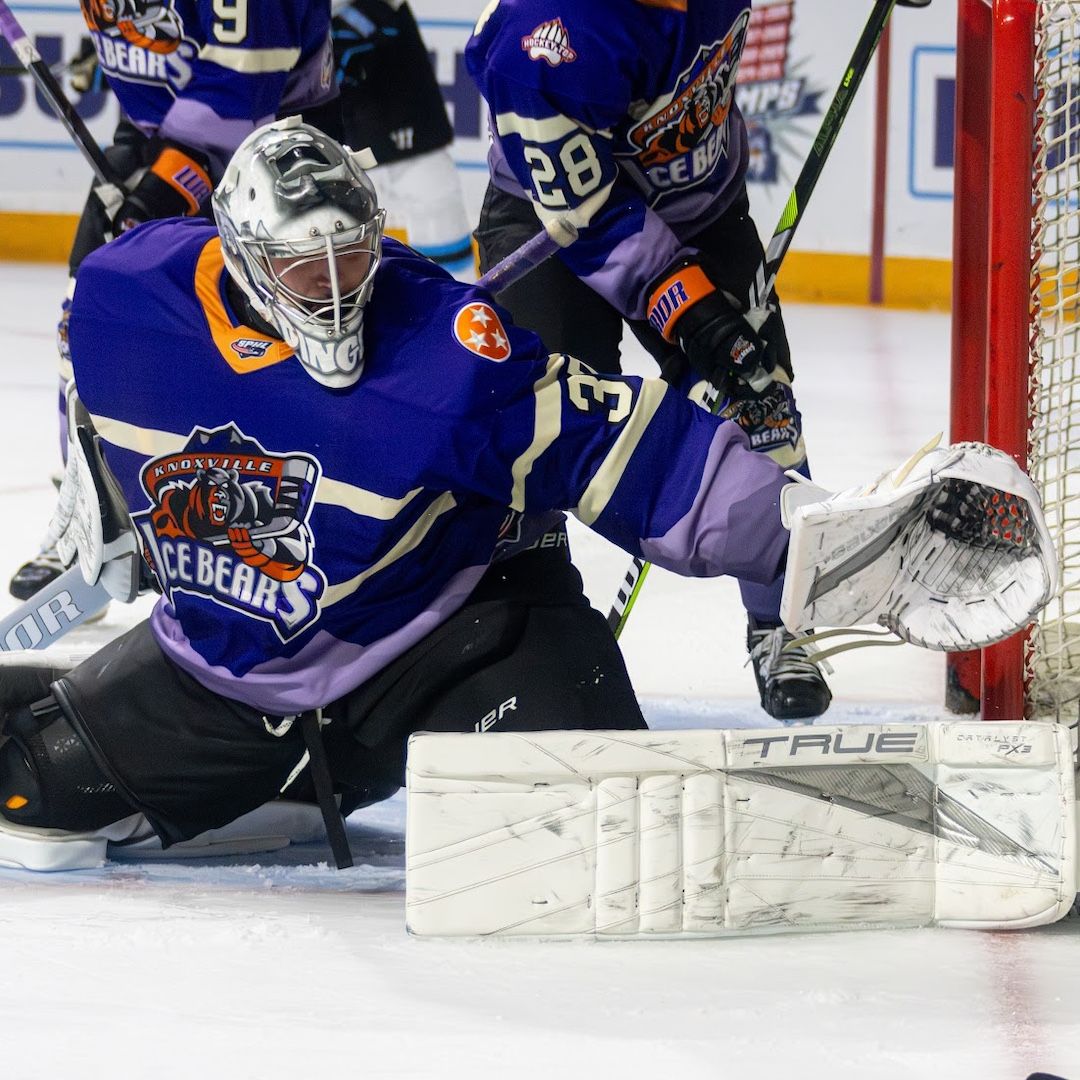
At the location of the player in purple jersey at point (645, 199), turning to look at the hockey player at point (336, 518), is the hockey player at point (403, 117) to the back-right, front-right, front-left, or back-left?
back-right

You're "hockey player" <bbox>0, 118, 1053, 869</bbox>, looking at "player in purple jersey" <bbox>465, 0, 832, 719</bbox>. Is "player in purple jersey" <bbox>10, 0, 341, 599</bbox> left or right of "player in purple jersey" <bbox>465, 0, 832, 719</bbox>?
left

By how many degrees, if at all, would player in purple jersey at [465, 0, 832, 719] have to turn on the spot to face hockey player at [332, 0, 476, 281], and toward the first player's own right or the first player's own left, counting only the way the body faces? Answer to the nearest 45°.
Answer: approximately 135° to the first player's own left

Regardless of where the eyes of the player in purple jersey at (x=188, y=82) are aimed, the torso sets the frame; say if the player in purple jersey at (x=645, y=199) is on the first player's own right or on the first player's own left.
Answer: on the first player's own left

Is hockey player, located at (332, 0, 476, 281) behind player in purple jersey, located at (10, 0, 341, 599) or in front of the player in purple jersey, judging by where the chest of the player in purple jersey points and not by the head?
behind
